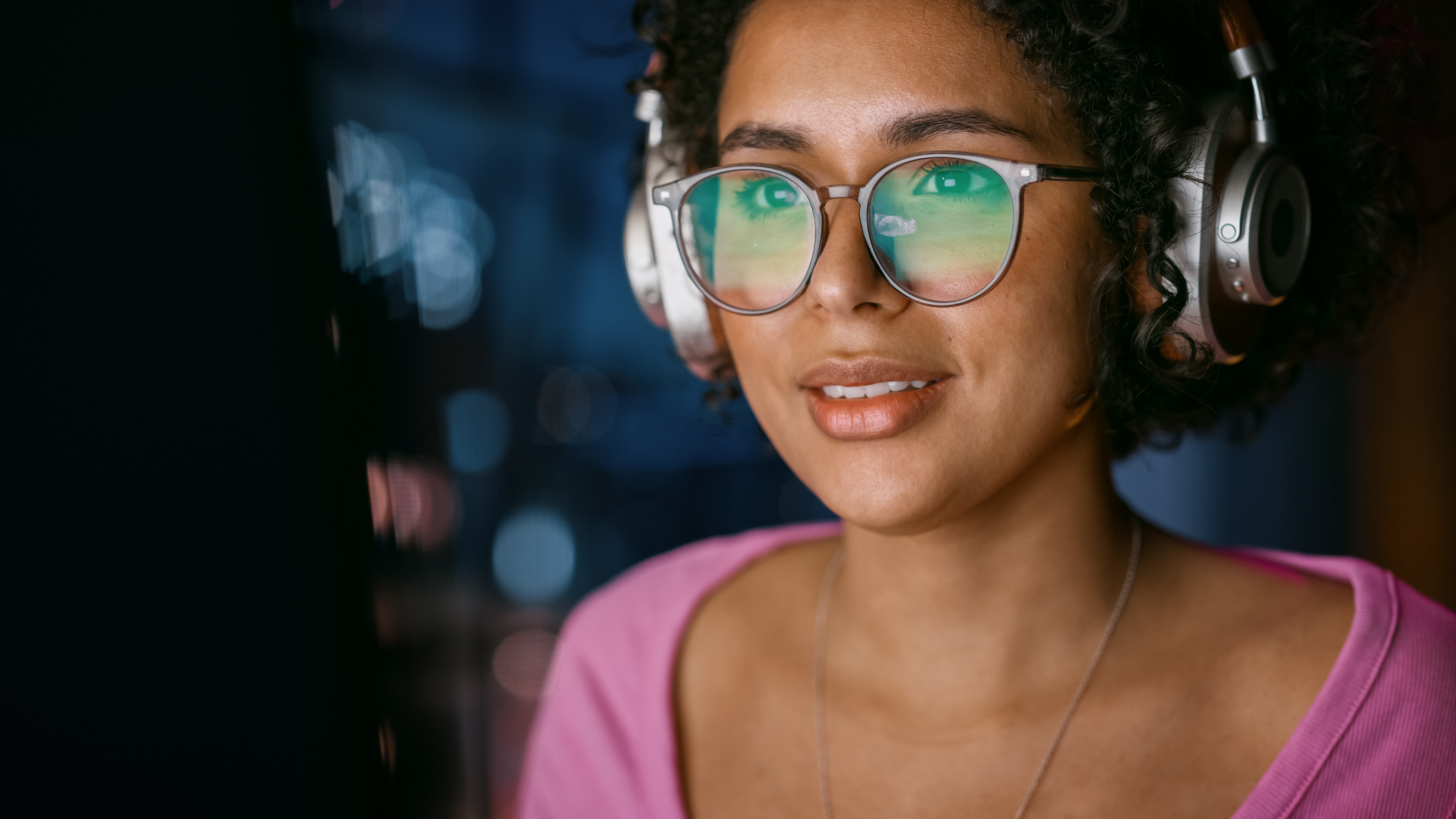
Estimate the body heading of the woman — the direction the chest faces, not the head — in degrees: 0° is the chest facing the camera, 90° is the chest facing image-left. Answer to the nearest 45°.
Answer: approximately 45°
